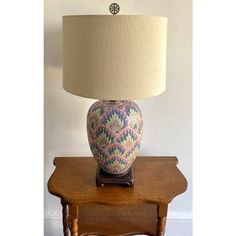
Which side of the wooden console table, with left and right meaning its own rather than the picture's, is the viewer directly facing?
front
